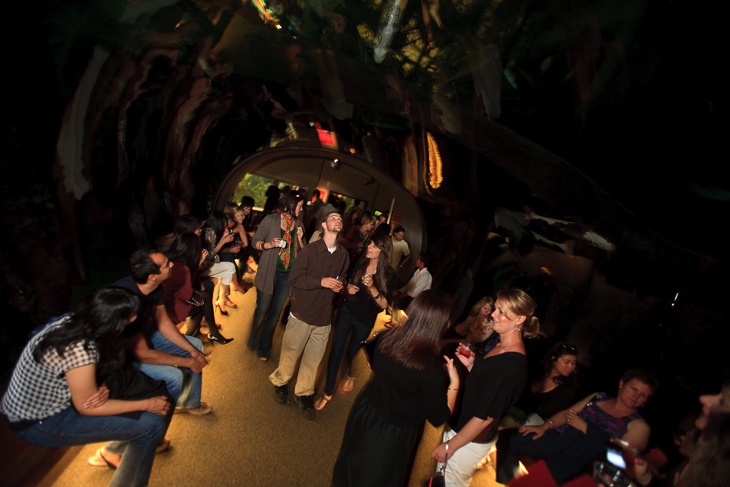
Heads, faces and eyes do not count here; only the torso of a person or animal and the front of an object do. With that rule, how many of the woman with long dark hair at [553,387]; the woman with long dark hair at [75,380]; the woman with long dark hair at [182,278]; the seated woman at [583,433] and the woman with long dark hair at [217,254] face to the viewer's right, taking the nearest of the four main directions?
3

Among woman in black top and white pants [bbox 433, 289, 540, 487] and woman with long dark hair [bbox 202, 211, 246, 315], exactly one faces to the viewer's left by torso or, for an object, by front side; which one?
the woman in black top and white pants

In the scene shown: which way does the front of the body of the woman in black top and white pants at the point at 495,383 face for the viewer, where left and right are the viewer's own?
facing to the left of the viewer

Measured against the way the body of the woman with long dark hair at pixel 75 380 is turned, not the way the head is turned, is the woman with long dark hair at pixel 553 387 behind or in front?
in front

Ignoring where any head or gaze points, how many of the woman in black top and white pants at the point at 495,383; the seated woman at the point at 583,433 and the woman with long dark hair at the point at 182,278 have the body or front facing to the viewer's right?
1

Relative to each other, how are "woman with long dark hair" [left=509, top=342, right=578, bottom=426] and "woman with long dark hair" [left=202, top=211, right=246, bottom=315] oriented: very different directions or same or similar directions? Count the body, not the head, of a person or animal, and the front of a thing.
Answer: very different directions

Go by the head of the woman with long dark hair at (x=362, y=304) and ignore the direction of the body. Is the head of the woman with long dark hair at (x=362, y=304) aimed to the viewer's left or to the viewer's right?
to the viewer's left

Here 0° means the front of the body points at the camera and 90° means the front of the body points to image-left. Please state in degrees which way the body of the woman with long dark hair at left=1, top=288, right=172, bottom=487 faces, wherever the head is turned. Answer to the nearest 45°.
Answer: approximately 270°

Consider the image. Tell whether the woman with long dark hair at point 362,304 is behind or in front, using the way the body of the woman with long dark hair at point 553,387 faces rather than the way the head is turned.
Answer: in front

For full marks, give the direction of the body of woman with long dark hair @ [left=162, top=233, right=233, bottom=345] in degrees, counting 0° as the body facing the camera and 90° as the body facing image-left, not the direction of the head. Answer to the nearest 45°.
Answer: approximately 270°

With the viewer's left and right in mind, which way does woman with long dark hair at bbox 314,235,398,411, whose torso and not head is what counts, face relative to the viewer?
facing the viewer and to the left of the viewer

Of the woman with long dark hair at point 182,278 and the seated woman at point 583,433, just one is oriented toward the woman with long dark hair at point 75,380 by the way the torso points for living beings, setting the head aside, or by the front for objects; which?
the seated woman

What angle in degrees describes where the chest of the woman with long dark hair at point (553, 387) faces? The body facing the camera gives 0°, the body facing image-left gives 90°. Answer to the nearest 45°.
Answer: approximately 45°
